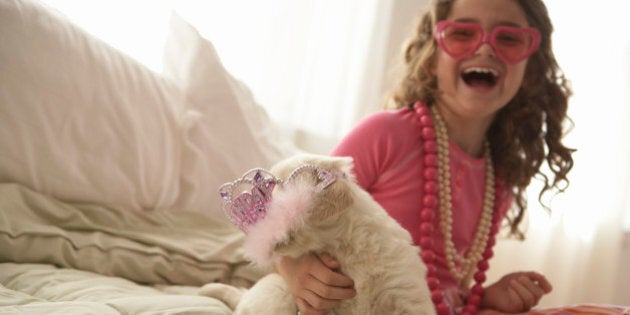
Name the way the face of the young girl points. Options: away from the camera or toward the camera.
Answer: toward the camera

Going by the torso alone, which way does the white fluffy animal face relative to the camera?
to the viewer's left
